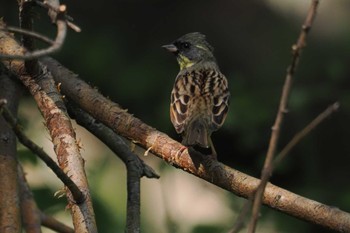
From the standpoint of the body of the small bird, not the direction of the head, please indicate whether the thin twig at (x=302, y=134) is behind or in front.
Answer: behind

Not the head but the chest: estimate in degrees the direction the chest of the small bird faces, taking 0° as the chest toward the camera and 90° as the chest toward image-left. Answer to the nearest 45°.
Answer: approximately 180°
